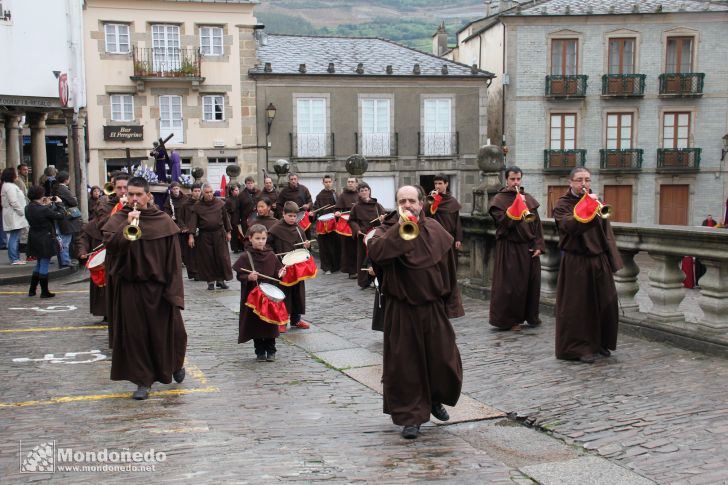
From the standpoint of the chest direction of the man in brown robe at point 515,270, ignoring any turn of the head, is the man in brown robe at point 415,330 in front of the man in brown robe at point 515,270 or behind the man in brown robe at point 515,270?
in front

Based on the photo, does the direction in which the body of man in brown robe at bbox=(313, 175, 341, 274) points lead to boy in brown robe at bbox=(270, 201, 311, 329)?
yes

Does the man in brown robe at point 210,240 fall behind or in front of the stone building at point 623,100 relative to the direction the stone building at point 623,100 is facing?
in front

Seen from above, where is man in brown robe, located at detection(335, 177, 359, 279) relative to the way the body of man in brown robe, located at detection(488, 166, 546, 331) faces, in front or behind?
behind

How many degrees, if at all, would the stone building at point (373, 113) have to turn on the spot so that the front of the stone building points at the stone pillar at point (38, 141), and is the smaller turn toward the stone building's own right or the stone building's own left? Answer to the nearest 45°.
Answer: approximately 45° to the stone building's own right

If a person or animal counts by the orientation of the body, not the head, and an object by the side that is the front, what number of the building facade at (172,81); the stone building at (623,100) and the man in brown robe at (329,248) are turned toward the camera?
3

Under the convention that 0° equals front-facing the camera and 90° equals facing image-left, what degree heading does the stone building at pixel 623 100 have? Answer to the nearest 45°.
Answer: approximately 0°

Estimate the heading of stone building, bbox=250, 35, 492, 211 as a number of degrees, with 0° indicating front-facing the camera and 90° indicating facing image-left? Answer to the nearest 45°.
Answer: approximately 0°
